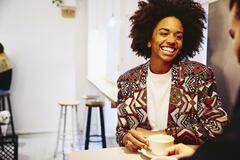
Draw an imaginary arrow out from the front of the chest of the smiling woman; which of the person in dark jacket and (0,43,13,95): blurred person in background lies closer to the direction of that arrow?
the person in dark jacket

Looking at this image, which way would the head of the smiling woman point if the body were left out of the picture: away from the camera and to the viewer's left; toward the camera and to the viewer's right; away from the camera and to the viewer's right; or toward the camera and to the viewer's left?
toward the camera and to the viewer's right

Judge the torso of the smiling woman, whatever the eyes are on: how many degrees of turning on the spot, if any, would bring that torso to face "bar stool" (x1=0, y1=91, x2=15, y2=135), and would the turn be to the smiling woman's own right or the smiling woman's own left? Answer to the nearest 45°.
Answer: approximately 135° to the smiling woman's own right

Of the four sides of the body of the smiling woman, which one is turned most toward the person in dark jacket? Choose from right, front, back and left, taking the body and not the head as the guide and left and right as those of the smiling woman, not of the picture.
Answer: front

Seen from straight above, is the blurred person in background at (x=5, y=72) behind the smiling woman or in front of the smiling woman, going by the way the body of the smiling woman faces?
behind

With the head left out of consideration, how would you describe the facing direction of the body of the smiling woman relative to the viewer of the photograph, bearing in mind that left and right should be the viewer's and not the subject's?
facing the viewer
